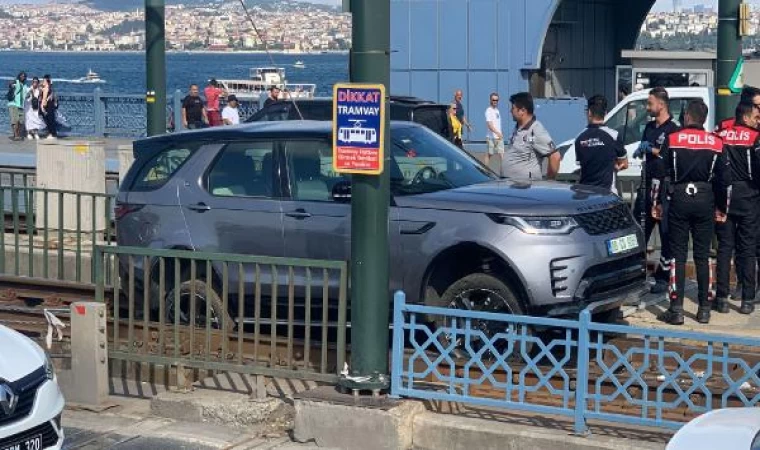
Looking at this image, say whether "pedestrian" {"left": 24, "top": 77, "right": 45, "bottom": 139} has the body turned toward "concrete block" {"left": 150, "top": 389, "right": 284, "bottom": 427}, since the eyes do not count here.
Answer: yes

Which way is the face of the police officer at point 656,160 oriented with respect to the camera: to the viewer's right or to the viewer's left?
to the viewer's left

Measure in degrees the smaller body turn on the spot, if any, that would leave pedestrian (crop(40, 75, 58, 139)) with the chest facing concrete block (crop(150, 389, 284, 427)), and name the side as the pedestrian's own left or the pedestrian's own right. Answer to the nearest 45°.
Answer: approximately 90° to the pedestrian's own left

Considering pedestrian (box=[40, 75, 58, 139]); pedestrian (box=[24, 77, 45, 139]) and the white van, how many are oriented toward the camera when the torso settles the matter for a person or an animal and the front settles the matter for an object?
1

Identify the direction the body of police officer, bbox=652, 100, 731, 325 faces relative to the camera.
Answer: away from the camera

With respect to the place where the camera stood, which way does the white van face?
facing to the left of the viewer

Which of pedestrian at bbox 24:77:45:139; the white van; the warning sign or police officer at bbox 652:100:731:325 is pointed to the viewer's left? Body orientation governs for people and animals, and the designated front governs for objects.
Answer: the white van

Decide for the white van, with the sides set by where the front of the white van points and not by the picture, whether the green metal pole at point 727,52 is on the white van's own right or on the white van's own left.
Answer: on the white van's own left

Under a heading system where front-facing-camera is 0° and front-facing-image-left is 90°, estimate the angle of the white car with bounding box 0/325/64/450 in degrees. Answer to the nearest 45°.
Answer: approximately 315°

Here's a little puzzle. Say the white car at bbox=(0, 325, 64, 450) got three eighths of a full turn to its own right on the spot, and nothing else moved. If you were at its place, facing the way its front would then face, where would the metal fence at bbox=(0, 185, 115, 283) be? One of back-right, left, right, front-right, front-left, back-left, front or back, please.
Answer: right

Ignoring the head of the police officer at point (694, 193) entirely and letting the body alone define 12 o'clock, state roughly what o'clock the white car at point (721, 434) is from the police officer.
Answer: The white car is roughly at 6 o'clock from the police officer.
